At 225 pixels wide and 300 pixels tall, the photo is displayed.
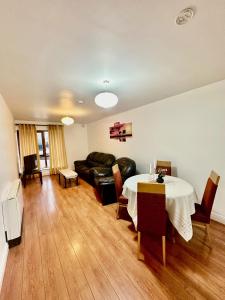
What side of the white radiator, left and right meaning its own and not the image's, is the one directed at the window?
left

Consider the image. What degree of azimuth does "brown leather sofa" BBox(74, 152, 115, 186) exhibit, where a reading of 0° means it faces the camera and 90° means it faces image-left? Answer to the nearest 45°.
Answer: approximately 45°

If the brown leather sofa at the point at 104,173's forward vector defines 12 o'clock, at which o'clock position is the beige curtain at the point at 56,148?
The beige curtain is roughly at 3 o'clock from the brown leather sofa.

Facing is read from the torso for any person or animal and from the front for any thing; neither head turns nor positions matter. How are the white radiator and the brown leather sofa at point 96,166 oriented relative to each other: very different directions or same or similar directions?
very different directions

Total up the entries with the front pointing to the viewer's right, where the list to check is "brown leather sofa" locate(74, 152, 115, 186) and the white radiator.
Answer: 1

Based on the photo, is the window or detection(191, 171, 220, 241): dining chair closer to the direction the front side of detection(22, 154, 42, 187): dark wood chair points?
the dining chair

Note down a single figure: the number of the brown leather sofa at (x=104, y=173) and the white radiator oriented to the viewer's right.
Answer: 1

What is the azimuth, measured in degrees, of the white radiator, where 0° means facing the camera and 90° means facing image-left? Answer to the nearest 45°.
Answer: approximately 270°
